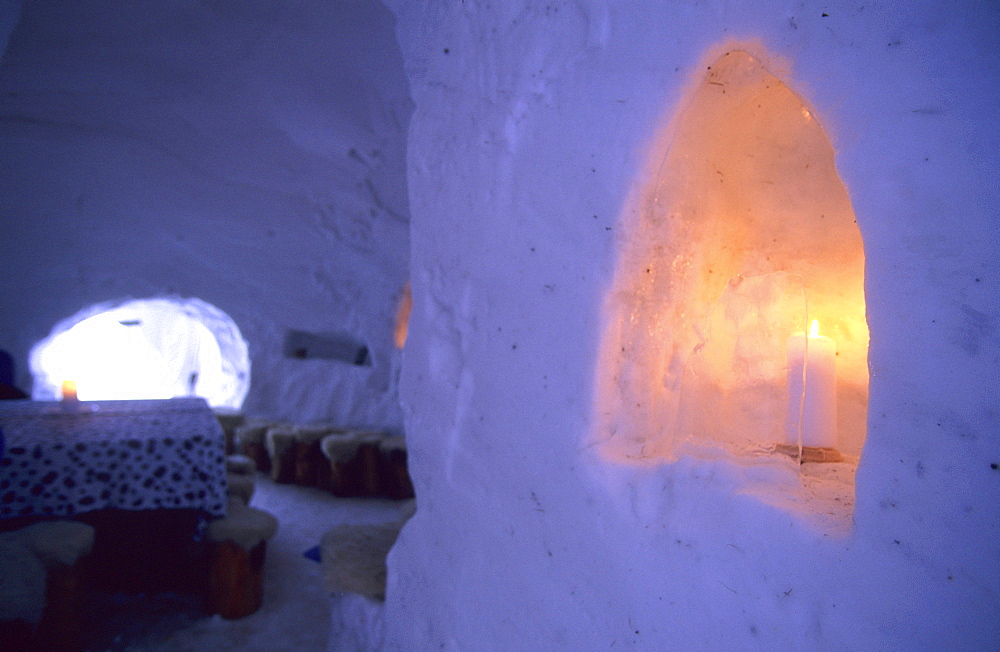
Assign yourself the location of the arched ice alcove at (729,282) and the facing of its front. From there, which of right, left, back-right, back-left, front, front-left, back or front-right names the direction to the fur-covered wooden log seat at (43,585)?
right

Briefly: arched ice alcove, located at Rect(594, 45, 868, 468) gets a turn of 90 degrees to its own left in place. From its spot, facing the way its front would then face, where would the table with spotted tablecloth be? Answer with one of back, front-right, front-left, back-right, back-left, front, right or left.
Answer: back

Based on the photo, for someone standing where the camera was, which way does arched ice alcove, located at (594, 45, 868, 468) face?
facing the viewer

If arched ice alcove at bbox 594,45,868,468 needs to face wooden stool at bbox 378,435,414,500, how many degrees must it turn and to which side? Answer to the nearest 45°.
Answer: approximately 135° to its right

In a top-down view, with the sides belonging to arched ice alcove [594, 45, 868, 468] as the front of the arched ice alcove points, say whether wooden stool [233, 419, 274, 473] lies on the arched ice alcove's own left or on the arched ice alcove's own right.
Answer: on the arched ice alcove's own right

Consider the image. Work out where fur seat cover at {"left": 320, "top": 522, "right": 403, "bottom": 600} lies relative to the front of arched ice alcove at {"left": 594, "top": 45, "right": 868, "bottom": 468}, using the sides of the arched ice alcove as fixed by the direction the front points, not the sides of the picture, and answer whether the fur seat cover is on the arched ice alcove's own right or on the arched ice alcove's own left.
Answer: on the arched ice alcove's own right

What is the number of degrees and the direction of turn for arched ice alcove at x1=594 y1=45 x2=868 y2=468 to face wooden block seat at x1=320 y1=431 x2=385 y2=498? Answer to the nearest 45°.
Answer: approximately 135° to its right

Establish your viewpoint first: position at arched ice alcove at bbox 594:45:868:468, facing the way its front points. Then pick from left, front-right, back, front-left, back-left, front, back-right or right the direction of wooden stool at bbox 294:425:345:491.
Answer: back-right
